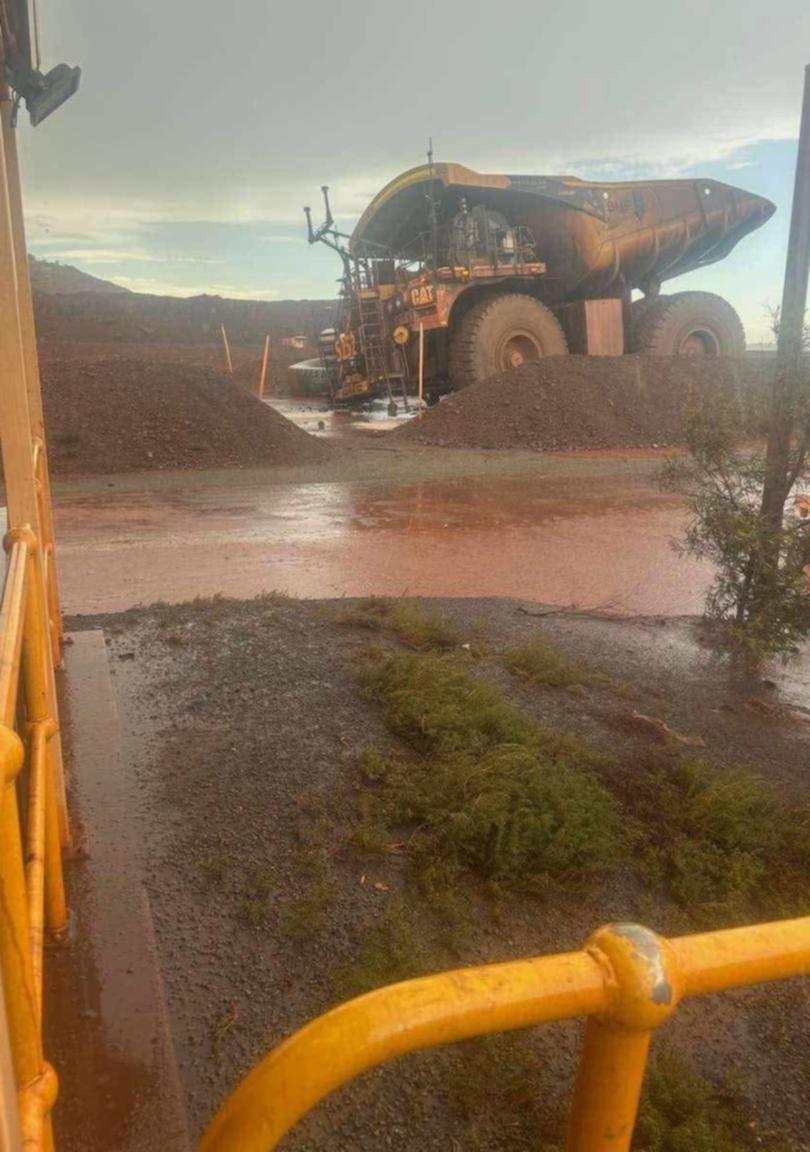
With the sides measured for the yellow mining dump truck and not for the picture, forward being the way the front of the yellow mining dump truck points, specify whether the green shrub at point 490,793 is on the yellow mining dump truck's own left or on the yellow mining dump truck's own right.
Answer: on the yellow mining dump truck's own left

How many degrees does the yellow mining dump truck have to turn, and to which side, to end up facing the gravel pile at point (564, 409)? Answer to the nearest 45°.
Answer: approximately 45° to its left

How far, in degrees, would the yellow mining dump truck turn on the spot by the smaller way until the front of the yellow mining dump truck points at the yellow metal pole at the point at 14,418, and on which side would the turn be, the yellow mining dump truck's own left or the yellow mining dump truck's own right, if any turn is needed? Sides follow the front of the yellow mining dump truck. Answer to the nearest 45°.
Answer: approximately 45° to the yellow mining dump truck's own left

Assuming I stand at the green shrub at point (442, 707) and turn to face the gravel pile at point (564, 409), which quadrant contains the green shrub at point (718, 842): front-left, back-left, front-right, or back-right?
back-right

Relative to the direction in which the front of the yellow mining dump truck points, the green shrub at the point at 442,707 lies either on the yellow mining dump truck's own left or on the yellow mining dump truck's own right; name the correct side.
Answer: on the yellow mining dump truck's own left

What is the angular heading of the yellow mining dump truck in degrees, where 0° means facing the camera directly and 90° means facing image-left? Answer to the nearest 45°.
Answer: approximately 45°
